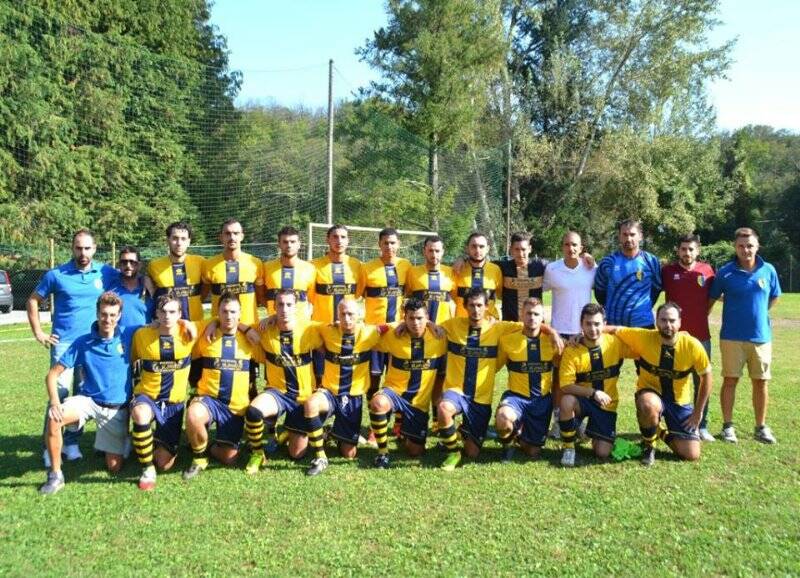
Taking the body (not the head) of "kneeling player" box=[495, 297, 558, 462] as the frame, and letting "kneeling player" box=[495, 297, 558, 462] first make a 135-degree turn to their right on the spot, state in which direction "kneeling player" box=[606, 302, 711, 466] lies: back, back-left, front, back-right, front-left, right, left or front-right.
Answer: back-right

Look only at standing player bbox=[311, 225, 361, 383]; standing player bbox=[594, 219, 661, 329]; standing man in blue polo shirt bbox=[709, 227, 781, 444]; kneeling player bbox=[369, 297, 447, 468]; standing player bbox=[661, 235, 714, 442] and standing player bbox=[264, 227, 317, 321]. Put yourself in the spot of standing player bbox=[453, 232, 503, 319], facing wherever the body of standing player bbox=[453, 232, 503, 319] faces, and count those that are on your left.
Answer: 3

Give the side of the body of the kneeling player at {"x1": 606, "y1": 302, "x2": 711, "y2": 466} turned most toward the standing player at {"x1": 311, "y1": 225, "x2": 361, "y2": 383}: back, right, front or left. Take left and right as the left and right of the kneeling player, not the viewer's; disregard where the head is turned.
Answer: right

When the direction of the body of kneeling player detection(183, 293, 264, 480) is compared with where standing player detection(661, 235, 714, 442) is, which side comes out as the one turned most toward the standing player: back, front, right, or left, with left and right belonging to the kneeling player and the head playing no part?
left

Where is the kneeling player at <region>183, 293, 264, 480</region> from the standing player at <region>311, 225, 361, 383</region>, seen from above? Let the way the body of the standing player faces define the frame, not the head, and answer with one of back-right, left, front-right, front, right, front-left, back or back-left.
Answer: front-right
